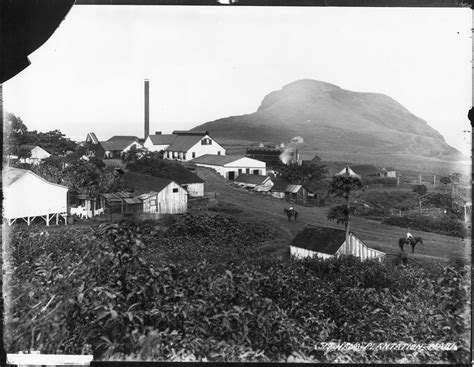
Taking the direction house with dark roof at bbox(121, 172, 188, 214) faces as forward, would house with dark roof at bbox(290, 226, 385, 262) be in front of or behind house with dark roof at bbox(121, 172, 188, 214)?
in front

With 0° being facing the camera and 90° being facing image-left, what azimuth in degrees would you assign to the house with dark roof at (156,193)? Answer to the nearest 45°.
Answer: approximately 315°

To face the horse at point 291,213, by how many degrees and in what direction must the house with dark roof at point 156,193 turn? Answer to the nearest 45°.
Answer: approximately 45° to its left

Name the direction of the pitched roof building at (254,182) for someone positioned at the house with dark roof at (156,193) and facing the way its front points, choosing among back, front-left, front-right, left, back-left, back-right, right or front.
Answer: front-left

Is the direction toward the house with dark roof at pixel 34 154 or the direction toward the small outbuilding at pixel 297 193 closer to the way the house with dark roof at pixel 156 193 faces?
the small outbuilding

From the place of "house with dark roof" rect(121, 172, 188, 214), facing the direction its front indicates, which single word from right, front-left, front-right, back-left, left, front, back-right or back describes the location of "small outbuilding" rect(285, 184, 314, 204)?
front-left

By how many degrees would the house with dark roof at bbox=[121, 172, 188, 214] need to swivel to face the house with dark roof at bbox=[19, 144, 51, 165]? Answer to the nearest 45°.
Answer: approximately 135° to its right

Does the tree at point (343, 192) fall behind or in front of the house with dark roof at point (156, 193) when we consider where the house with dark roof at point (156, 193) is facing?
in front

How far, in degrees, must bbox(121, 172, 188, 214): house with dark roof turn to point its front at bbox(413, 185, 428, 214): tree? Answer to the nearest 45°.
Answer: approximately 45° to its left
